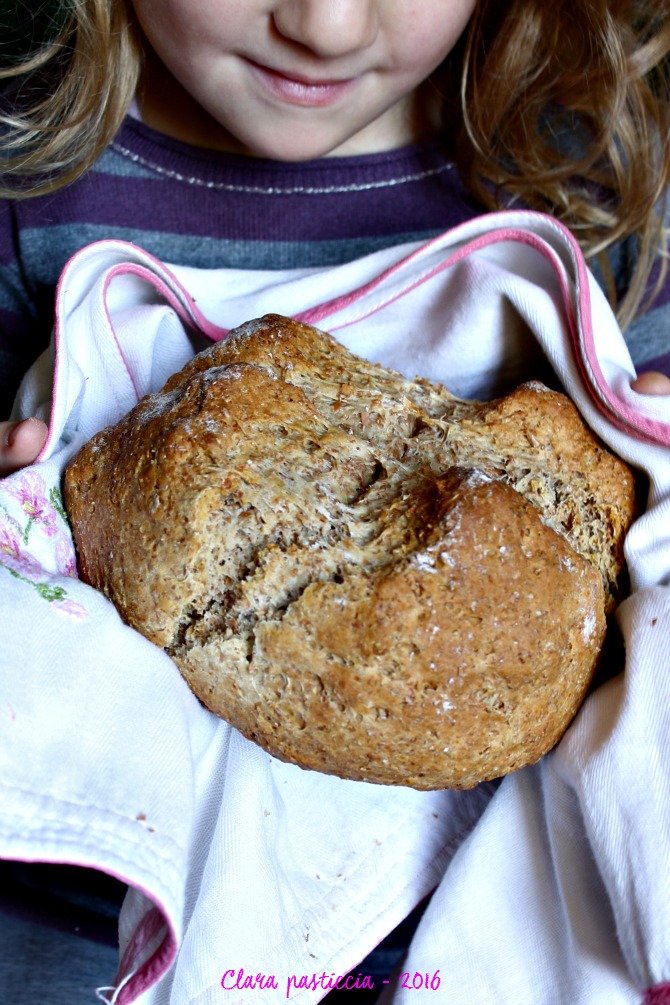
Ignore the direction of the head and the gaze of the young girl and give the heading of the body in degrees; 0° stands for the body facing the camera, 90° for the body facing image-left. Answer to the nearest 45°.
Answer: approximately 0°
